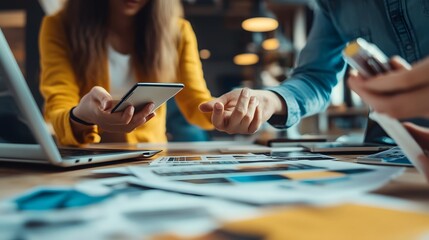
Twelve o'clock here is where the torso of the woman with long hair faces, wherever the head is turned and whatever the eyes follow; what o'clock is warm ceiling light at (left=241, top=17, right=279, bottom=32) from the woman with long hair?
The warm ceiling light is roughly at 7 o'clock from the woman with long hair.

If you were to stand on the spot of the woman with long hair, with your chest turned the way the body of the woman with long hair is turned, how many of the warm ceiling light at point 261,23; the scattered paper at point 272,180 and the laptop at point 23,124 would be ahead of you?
2

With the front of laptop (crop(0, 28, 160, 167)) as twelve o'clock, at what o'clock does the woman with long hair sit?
The woman with long hair is roughly at 11 o'clock from the laptop.

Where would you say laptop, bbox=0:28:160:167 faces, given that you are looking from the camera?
facing away from the viewer and to the right of the viewer

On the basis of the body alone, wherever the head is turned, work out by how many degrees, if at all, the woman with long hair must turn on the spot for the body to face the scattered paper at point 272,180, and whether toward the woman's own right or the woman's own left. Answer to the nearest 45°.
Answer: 0° — they already face it

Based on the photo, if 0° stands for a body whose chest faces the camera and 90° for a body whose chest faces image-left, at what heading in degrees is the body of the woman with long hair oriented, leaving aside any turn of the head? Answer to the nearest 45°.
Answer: approximately 0°

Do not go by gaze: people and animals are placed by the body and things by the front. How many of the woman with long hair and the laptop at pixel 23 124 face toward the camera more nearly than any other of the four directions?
1

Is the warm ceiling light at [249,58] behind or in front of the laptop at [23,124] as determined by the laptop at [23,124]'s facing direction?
in front

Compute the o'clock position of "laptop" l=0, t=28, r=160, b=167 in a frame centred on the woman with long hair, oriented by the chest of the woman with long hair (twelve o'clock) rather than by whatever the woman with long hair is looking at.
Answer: The laptop is roughly at 12 o'clock from the woman with long hair.

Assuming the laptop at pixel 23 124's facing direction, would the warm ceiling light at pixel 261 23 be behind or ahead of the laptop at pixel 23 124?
ahead
